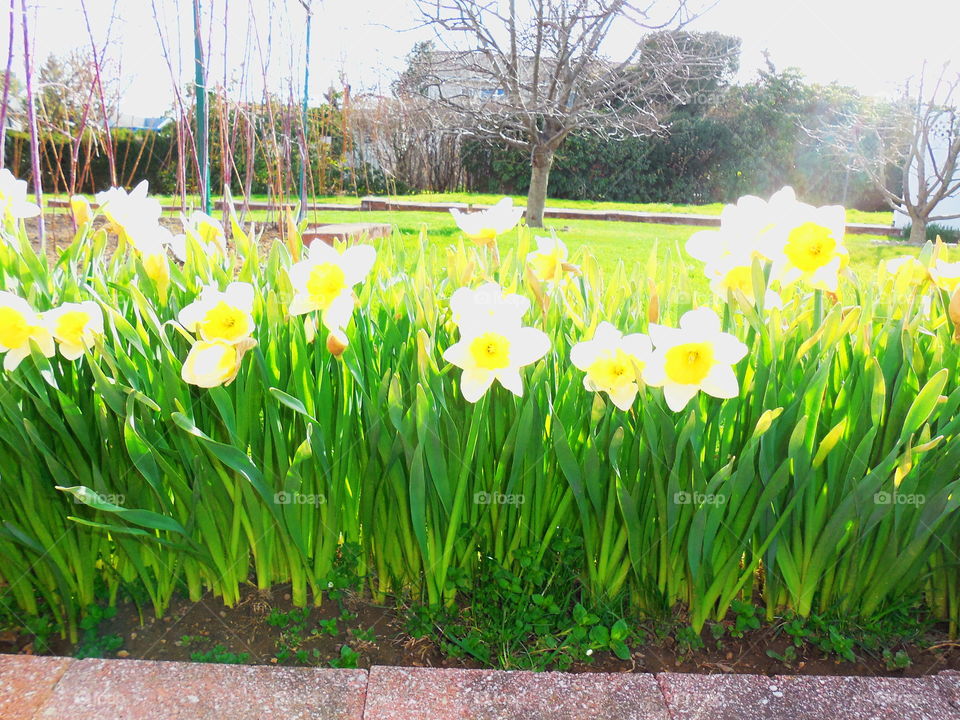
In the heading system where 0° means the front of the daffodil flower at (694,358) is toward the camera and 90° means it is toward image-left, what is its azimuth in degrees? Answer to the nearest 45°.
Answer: approximately 0°

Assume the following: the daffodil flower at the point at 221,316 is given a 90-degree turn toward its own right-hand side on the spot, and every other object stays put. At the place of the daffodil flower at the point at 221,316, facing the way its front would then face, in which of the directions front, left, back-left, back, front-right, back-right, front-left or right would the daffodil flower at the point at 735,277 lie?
back

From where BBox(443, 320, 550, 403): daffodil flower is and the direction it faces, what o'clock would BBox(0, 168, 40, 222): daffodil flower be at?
BBox(0, 168, 40, 222): daffodil flower is roughly at 4 o'clock from BBox(443, 320, 550, 403): daffodil flower.

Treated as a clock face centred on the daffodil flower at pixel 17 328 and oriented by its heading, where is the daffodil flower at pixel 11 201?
the daffodil flower at pixel 11 201 is roughly at 6 o'clock from the daffodil flower at pixel 17 328.

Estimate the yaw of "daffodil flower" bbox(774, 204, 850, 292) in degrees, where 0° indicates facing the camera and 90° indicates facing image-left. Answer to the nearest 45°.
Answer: approximately 0°

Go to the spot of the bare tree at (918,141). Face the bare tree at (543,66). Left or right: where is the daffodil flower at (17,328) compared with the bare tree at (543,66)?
left

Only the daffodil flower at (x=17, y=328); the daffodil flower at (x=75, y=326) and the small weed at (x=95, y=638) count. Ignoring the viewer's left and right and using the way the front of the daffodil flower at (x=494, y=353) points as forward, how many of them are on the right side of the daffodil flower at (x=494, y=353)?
3
